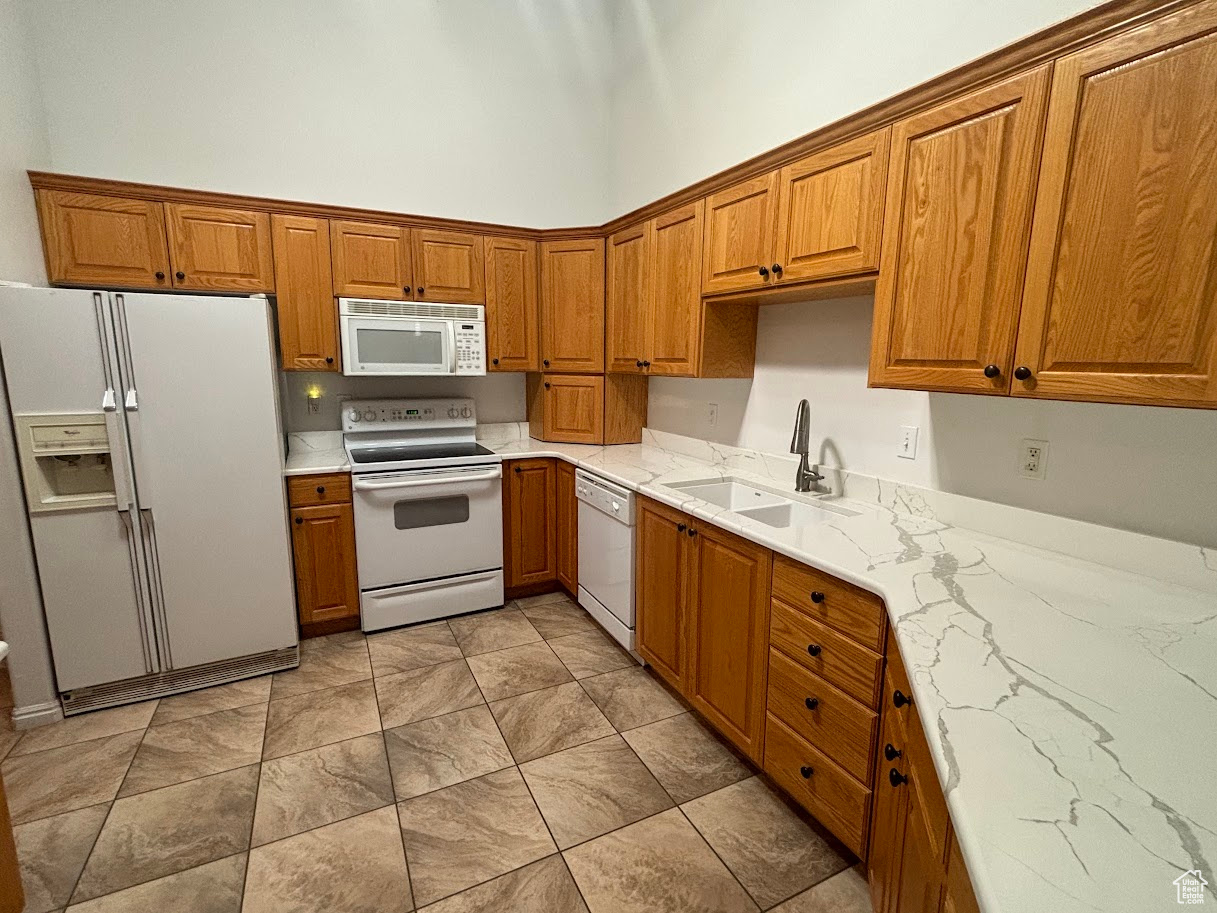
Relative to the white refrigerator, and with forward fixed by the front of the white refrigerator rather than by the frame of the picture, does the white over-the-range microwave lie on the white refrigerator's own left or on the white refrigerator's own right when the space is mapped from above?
on the white refrigerator's own left

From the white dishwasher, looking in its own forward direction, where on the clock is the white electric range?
The white electric range is roughly at 2 o'clock from the white dishwasher.

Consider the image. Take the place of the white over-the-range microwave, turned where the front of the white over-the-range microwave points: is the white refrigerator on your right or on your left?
on your right

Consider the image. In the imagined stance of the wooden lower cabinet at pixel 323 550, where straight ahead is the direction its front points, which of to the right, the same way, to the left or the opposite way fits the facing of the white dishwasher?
to the right

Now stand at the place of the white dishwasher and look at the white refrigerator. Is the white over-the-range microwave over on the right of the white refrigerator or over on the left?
right

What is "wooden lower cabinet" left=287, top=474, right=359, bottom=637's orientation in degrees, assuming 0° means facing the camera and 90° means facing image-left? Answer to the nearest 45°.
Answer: approximately 0°

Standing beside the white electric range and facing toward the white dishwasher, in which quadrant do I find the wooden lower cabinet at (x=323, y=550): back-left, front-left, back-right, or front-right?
back-right
